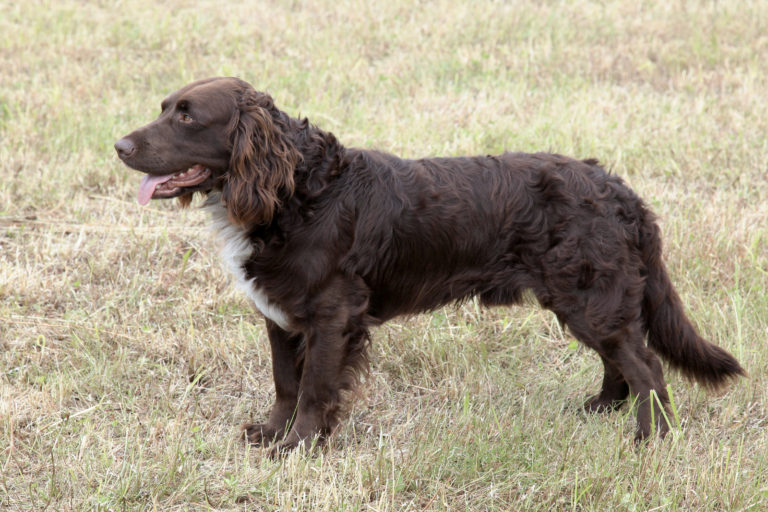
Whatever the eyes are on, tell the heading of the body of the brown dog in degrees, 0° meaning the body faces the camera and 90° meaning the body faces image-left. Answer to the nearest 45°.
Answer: approximately 90°
